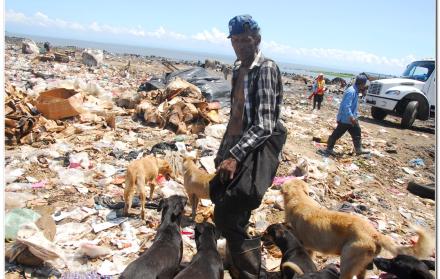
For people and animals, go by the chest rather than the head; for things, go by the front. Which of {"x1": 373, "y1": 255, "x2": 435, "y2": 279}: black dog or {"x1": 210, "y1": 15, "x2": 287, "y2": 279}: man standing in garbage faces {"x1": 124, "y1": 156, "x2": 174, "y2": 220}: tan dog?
the black dog

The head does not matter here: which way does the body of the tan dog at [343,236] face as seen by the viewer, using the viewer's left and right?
facing away from the viewer and to the left of the viewer

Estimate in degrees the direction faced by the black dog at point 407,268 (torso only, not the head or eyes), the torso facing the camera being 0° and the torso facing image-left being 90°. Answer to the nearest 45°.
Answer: approximately 90°

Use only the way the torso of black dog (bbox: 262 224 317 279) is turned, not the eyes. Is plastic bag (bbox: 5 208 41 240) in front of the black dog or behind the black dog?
in front

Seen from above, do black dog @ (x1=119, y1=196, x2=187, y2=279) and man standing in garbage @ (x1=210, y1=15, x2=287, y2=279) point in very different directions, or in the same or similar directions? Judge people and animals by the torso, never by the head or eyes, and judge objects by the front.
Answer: very different directions

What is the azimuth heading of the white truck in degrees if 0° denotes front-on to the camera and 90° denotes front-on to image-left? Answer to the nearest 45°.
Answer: approximately 45°

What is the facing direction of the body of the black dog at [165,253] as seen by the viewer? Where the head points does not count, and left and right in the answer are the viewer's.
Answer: facing away from the viewer and to the right of the viewer

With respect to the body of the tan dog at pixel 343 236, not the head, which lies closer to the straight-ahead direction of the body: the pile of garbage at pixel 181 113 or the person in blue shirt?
the pile of garbage
